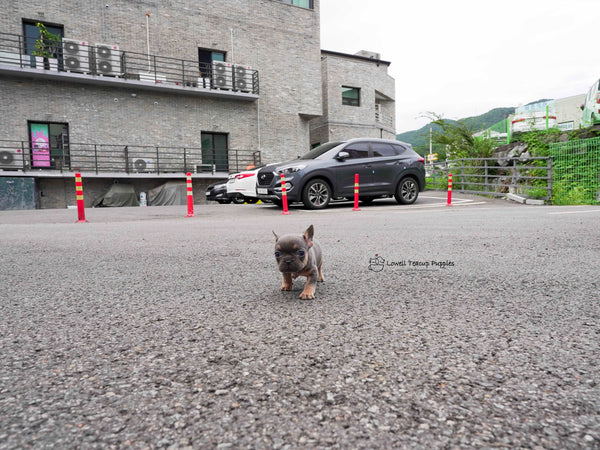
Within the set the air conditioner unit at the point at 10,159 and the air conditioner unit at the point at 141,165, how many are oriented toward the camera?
2

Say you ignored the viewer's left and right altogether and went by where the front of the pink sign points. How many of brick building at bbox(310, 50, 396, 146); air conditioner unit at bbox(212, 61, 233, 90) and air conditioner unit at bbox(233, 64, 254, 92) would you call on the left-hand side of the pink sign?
3

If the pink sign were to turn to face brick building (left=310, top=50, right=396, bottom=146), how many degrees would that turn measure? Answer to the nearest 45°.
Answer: approximately 90° to its left

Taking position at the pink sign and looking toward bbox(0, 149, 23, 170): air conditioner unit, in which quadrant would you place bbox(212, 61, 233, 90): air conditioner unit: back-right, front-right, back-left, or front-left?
back-left

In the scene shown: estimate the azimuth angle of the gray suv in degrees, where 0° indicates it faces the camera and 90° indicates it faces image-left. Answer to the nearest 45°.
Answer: approximately 45°

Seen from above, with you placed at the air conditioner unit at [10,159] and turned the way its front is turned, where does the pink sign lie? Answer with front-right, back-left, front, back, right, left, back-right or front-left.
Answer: back-left
